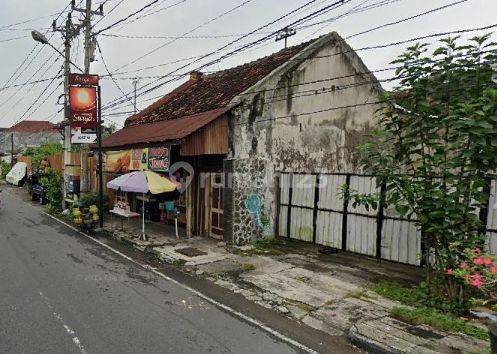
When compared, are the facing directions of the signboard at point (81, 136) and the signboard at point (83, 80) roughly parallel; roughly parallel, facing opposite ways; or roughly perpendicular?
roughly parallel

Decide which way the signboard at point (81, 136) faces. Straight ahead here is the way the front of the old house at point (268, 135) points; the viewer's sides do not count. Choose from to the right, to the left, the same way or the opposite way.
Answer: to the left

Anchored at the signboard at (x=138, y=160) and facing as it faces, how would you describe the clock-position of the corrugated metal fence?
The corrugated metal fence is roughly at 9 o'clock from the signboard.

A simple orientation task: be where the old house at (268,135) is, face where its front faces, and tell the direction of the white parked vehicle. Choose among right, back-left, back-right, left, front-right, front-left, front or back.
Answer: right

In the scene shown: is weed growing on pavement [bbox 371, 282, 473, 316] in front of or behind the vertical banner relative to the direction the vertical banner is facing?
in front

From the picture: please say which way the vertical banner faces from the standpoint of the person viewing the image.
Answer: facing the viewer

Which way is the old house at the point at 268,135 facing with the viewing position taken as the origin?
facing the viewer and to the left of the viewer

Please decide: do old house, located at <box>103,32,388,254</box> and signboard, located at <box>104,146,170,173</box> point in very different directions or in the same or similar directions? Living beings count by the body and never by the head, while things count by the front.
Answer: same or similar directions

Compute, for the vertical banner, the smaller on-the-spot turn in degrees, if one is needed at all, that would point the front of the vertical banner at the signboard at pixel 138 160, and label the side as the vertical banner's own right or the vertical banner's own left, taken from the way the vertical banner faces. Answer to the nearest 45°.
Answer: approximately 45° to the vertical banner's own left

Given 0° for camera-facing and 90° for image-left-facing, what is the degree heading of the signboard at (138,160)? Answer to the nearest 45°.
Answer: approximately 45°

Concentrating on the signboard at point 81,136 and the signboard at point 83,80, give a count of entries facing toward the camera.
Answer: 2
